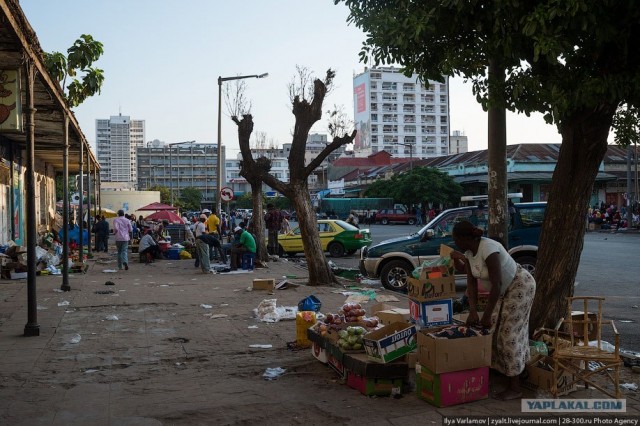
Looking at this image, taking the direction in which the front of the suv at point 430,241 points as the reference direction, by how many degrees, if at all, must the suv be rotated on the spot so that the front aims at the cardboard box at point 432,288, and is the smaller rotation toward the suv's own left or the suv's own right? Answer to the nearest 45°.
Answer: approximately 90° to the suv's own left

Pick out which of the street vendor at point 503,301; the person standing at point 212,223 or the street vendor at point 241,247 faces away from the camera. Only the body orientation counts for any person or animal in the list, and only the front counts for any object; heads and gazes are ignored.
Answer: the person standing

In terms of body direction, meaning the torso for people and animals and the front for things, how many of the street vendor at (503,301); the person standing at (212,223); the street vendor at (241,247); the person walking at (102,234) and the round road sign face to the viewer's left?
2

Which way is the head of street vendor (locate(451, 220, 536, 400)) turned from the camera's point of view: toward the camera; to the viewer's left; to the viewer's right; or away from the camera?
to the viewer's left

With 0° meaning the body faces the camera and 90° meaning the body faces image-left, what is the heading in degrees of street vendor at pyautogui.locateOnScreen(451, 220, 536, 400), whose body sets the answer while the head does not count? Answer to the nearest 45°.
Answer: approximately 90°

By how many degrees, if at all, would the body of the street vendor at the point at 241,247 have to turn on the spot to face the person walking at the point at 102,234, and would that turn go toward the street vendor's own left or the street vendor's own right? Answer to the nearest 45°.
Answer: approximately 45° to the street vendor's own right
